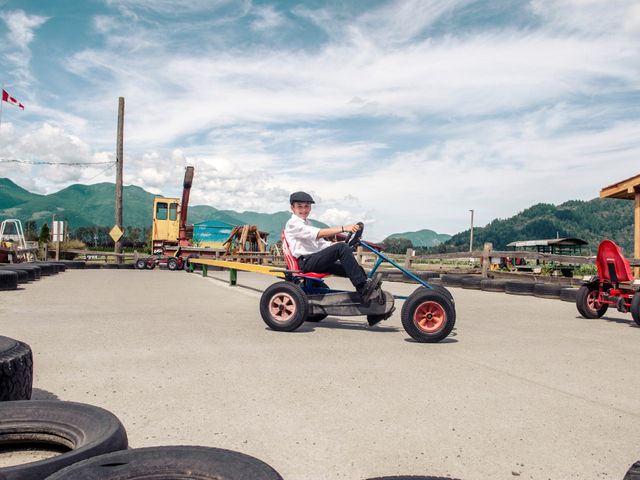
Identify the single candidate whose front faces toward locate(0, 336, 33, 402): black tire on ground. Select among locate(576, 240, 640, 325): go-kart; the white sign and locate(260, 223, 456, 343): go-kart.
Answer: the white sign

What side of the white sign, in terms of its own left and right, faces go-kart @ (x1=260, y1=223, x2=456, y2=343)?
front

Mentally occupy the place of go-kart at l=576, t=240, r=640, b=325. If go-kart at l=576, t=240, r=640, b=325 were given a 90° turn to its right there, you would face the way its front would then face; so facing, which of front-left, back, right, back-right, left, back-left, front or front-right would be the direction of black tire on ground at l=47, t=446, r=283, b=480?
front-right

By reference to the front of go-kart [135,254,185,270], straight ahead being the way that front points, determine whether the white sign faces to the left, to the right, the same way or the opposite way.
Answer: to the left

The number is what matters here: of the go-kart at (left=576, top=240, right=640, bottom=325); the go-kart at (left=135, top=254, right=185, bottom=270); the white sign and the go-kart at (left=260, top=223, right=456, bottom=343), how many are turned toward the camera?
1

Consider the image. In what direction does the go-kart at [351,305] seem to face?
to the viewer's right

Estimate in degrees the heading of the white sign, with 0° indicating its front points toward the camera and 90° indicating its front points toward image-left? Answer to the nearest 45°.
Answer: approximately 0°

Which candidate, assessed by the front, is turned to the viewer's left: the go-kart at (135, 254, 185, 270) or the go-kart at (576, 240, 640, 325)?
the go-kart at (135, 254, 185, 270)

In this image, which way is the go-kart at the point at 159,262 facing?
to the viewer's left

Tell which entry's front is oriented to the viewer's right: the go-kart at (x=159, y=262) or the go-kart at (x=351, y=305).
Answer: the go-kart at (x=351, y=305)

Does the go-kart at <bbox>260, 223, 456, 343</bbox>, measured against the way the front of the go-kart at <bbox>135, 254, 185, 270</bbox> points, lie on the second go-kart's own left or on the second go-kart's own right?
on the second go-kart's own left

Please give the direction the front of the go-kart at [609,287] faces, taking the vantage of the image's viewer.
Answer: facing away from the viewer and to the right of the viewer
